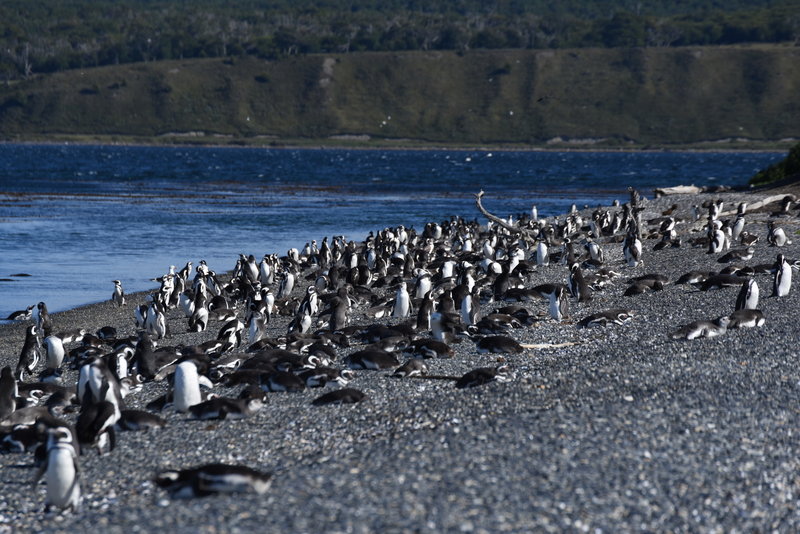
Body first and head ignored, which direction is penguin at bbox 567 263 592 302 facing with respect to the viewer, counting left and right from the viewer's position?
facing away from the viewer and to the left of the viewer

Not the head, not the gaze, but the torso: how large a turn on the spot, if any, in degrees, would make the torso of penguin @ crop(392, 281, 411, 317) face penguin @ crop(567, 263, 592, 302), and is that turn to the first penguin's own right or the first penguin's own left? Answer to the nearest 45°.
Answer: approximately 90° to the first penguin's own left

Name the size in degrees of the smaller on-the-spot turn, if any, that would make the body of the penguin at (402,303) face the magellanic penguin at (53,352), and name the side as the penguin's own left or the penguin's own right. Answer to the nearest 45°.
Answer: approximately 45° to the penguin's own right

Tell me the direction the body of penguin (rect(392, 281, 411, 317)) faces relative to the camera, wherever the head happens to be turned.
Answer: toward the camera

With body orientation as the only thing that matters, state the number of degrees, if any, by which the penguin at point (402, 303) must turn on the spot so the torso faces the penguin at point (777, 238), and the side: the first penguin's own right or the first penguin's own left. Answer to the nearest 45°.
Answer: approximately 135° to the first penguin's own left

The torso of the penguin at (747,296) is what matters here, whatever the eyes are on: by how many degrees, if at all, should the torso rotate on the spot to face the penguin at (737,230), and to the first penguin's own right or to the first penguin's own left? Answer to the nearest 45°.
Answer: approximately 135° to the first penguin's own left
